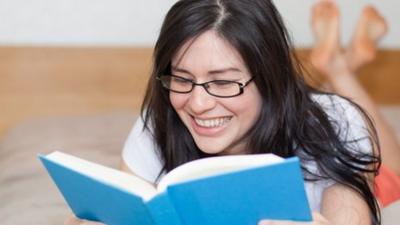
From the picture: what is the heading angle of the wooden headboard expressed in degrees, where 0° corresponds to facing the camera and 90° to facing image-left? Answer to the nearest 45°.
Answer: approximately 0°

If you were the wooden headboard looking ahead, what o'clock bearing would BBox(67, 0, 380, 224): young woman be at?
The young woman is roughly at 11 o'clock from the wooden headboard.
